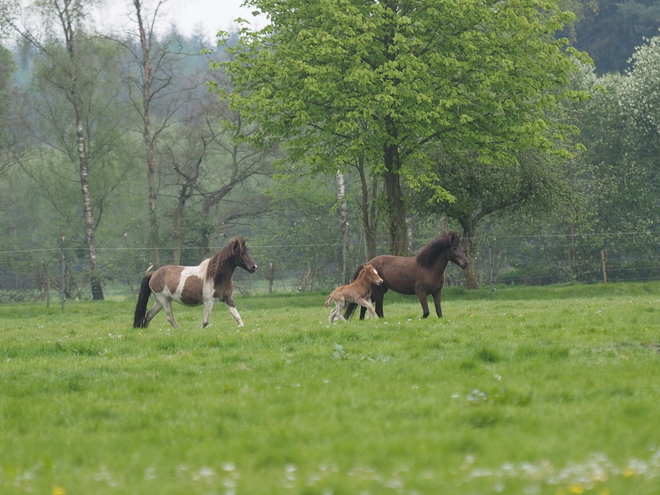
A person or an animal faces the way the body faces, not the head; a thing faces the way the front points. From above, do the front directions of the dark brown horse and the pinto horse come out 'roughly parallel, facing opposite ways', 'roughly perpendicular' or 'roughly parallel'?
roughly parallel

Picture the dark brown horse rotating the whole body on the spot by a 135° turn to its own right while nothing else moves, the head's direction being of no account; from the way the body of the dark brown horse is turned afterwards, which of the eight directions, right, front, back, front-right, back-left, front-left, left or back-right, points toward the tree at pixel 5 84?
right

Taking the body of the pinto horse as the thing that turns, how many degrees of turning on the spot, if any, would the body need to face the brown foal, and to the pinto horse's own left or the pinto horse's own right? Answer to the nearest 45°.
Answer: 0° — it already faces it

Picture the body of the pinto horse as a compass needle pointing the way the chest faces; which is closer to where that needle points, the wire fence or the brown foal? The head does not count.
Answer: the brown foal

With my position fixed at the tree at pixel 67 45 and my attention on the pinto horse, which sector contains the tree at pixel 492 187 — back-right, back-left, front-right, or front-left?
front-left

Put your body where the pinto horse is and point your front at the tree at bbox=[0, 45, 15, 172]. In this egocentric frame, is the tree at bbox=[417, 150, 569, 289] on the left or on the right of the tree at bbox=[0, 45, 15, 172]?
right

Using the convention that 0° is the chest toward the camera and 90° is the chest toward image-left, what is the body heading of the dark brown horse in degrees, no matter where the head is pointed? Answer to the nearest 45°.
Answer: approximately 270°

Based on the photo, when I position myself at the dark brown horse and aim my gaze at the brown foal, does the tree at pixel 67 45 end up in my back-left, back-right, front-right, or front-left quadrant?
front-right

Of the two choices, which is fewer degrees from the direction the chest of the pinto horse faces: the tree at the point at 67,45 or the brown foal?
the brown foal

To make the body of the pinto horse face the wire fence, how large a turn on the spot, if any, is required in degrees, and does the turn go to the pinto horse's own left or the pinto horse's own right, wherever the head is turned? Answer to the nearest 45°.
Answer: approximately 90° to the pinto horse's own left

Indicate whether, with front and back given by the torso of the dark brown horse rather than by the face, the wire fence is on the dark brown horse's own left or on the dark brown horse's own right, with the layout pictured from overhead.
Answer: on the dark brown horse's own left

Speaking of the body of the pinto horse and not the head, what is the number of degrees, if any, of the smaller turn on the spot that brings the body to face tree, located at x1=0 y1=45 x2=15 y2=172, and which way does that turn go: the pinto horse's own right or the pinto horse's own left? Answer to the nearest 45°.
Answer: approximately 90° to the pinto horse's own left

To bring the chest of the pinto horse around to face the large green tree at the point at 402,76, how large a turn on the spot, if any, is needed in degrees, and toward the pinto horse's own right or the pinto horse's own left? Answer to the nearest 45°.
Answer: approximately 45° to the pinto horse's own left

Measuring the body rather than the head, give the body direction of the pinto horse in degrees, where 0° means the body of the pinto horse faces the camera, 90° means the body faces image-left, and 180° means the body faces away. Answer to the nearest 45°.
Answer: approximately 270°

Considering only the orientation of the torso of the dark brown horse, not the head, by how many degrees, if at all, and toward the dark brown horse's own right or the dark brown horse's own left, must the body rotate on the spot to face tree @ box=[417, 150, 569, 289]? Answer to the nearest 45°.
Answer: approximately 90° to the dark brown horse's own left

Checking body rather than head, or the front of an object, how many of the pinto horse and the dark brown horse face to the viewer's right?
2
